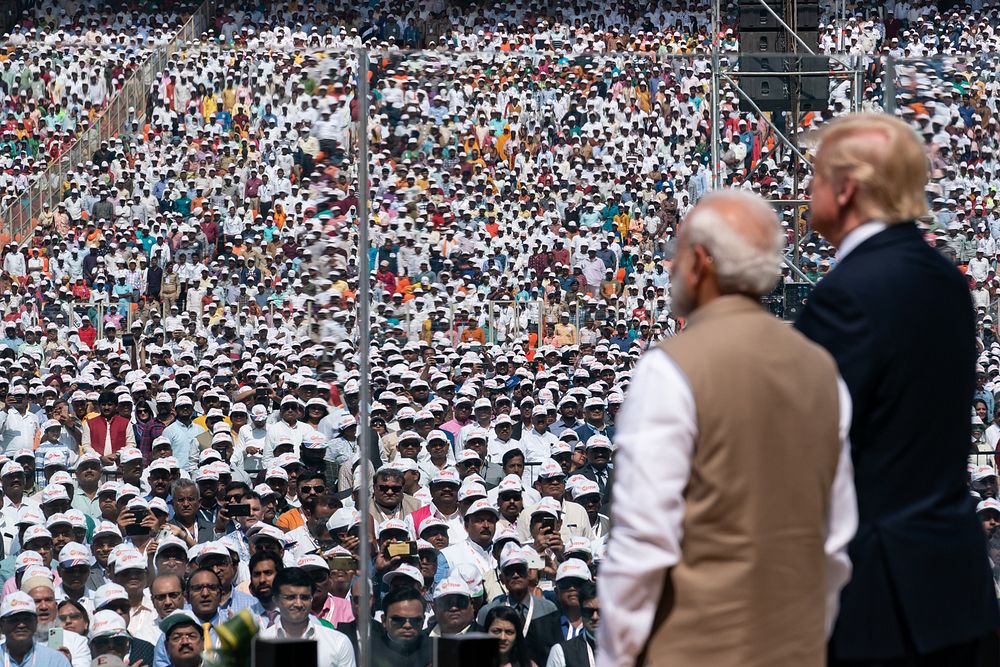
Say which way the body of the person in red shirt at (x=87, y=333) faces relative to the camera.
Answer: toward the camera

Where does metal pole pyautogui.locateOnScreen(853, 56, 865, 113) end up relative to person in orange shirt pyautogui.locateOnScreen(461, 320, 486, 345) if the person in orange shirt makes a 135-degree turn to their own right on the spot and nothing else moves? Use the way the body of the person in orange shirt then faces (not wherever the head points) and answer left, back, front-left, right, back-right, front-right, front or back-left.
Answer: back-right

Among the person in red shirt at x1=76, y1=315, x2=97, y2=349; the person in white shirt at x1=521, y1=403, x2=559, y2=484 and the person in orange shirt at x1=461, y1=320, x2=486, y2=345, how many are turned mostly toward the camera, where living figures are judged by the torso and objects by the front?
3

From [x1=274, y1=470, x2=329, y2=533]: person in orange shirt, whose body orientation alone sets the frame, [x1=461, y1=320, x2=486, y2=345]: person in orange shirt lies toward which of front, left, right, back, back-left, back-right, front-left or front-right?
back

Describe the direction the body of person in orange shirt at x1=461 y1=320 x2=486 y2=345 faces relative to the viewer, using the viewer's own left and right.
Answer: facing the viewer

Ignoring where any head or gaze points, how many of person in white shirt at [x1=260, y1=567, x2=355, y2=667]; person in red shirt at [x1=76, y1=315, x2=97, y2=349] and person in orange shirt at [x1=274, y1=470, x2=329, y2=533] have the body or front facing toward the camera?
3

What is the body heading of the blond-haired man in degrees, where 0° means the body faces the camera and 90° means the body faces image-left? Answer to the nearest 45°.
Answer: approximately 135°

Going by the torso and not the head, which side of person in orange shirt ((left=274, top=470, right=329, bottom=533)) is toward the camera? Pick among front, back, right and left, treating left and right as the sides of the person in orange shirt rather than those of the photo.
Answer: front

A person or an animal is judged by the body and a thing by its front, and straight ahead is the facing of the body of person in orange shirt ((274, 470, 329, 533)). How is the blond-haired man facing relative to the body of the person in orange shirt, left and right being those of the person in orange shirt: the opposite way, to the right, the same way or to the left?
the opposite way

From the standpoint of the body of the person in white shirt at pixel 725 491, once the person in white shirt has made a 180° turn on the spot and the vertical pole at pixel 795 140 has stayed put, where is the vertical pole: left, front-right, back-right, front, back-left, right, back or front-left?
back-left

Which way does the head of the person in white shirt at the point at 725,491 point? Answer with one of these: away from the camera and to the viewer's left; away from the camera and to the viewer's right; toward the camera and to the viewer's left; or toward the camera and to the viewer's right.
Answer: away from the camera and to the viewer's left

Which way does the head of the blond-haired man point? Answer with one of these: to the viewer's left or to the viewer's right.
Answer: to the viewer's left

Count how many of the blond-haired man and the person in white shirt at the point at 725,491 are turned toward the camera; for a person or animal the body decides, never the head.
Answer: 0

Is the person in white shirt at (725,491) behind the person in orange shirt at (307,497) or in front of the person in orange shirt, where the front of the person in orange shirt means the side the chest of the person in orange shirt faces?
in front
